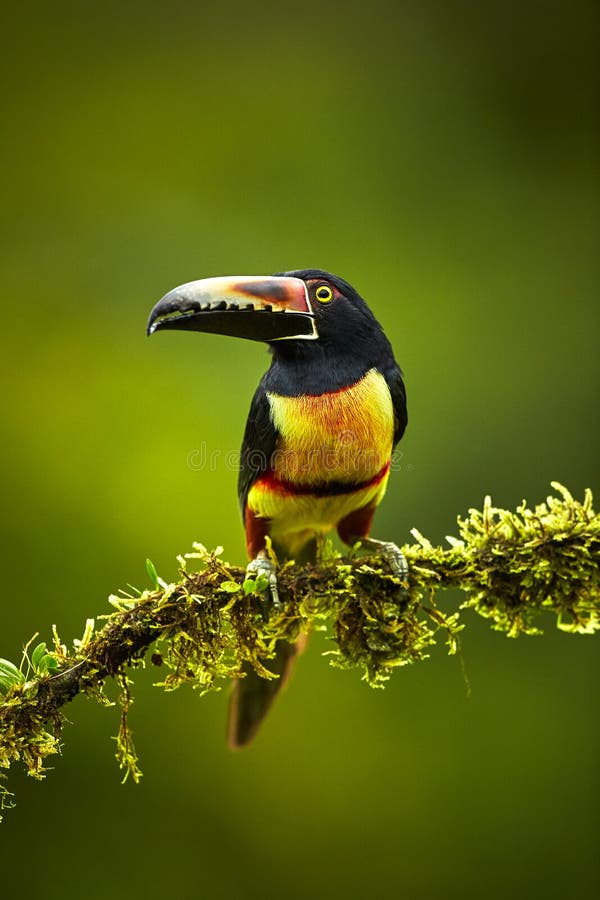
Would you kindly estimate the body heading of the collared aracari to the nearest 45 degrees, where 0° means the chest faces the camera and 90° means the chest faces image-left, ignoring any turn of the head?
approximately 0°
